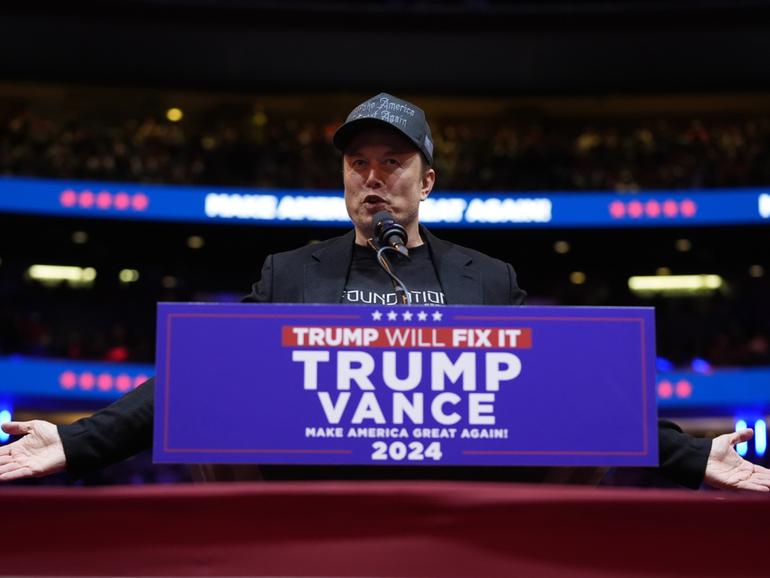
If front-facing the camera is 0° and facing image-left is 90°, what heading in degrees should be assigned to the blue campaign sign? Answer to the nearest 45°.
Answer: approximately 0°

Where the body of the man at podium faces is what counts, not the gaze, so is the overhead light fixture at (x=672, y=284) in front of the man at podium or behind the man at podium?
behind

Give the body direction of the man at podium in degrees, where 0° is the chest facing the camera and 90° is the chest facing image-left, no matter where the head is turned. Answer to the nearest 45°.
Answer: approximately 0°

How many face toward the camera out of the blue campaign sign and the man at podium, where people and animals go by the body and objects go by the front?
2

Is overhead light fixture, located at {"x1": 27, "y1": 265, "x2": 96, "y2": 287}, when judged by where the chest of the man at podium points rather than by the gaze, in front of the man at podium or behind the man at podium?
behind

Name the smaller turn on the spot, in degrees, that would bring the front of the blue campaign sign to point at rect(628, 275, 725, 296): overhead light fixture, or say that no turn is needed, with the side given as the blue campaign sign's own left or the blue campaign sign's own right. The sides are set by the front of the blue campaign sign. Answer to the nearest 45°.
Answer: approximately 180°

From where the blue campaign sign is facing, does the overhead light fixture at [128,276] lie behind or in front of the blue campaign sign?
behind

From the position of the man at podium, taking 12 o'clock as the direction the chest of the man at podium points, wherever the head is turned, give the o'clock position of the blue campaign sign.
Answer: The blue campaign sign is roughly at 12 o'clock from the man at podium.

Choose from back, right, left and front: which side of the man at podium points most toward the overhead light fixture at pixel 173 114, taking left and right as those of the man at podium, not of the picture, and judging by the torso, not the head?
back
